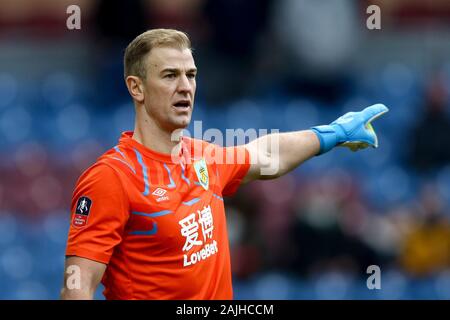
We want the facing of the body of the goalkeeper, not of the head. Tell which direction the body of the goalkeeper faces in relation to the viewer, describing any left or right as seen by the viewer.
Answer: facing the viewer and to the right of the viewer

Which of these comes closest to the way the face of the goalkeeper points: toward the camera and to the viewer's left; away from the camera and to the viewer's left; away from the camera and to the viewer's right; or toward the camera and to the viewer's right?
toward the camera and to the viewer's right
